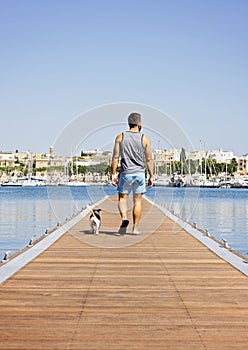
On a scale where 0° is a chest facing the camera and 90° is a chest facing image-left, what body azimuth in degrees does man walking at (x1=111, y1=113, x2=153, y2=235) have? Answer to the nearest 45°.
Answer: approximately 180°
